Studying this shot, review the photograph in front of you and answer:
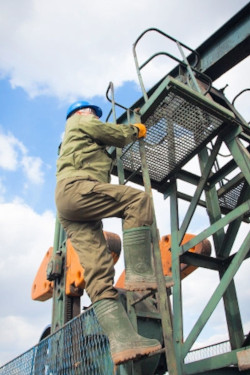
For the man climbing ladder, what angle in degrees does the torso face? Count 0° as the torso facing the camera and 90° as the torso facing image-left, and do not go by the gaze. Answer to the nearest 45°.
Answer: approximately 225°

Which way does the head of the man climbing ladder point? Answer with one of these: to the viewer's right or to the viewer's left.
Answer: to the viewer's right
